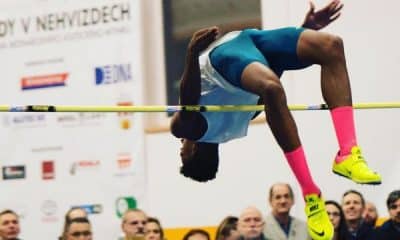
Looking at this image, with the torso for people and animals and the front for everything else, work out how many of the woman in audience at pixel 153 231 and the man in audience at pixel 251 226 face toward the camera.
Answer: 2

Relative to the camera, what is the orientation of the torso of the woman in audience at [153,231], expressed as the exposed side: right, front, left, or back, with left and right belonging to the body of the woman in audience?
front

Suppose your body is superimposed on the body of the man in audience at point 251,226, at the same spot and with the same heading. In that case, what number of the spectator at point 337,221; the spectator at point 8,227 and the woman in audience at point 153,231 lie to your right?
2

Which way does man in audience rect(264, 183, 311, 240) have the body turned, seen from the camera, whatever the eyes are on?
toward the camera

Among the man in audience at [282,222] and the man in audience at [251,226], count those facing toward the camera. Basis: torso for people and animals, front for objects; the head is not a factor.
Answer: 2

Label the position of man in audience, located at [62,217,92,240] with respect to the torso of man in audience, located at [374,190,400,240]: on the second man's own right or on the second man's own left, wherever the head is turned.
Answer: on the second man's own right

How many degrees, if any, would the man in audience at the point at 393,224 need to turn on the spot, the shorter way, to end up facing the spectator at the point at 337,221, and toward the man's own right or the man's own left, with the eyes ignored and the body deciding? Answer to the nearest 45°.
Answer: approximately 135° to the man's own right

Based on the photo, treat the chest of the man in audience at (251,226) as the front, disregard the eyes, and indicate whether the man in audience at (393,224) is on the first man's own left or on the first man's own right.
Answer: on the first man's own left

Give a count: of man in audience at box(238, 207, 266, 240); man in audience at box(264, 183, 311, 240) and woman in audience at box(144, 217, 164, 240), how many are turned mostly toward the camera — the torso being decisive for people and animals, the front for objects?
3

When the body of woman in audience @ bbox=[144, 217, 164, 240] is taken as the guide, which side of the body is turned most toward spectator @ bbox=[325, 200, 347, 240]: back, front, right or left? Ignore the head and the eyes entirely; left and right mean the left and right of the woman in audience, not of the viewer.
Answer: left

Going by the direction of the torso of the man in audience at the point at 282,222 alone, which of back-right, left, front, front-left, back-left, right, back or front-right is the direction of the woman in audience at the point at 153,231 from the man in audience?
right

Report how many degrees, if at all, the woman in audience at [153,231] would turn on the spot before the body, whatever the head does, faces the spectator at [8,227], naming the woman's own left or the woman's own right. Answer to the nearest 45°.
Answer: approximately 90° to the woman's own right
